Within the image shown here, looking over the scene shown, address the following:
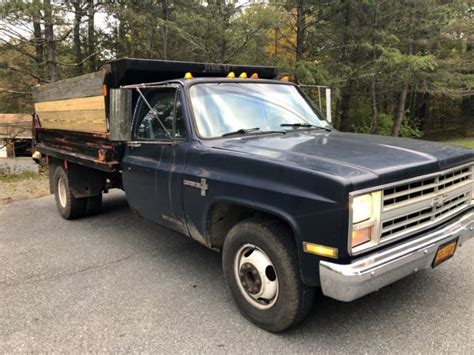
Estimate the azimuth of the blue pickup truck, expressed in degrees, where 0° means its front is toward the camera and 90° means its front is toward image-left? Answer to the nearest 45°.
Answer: approximately 315°
